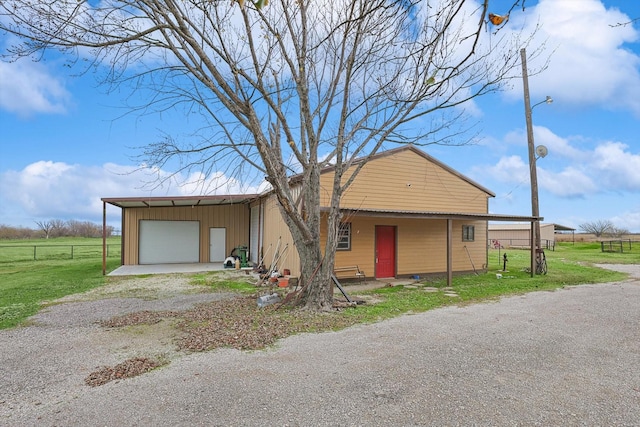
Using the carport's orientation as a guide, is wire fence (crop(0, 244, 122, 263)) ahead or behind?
behind

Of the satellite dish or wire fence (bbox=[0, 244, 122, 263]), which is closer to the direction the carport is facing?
the satellite dish

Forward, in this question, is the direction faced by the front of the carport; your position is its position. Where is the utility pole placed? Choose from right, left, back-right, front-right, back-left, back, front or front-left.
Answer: front-left

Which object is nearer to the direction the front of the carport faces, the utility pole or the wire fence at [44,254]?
the utility pole

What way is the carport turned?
toward the camera

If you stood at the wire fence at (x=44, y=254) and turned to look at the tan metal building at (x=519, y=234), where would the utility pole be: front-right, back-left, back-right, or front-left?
front-right

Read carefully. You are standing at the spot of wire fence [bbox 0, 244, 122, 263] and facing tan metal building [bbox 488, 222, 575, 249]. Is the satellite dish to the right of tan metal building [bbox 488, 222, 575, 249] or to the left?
right
